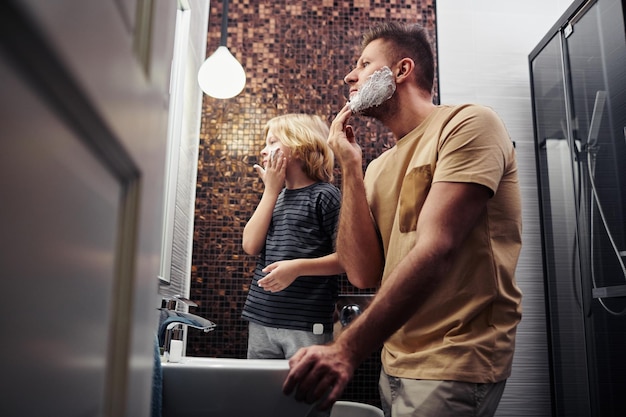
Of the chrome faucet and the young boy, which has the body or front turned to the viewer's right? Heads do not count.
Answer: the chrome faucet

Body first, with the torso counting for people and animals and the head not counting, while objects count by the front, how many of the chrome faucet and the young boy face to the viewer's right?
1

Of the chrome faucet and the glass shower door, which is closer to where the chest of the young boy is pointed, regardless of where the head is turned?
the chrome faucet

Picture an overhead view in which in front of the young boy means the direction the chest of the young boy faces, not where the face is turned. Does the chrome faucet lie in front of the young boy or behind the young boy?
in front

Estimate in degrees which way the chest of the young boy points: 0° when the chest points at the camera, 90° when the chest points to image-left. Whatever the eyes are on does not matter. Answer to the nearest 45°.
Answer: approximately 45°

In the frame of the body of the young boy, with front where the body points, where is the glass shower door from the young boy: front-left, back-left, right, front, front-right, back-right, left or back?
back-left

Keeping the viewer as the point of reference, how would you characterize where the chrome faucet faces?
facing to the right of the viewer

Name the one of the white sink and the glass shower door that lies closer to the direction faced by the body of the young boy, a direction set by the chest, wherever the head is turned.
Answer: the white sink

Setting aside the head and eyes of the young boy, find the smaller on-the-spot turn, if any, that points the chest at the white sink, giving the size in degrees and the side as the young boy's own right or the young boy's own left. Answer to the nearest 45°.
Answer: approximately 45° to the young boy's own left

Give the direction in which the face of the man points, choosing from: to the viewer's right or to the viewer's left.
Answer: to the viewer's left

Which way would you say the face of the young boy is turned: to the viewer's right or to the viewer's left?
to the viewer's left

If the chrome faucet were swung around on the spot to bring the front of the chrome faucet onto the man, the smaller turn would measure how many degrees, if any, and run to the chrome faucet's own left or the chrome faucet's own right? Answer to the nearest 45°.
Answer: approximately 45° to the chrome faucet's own right
